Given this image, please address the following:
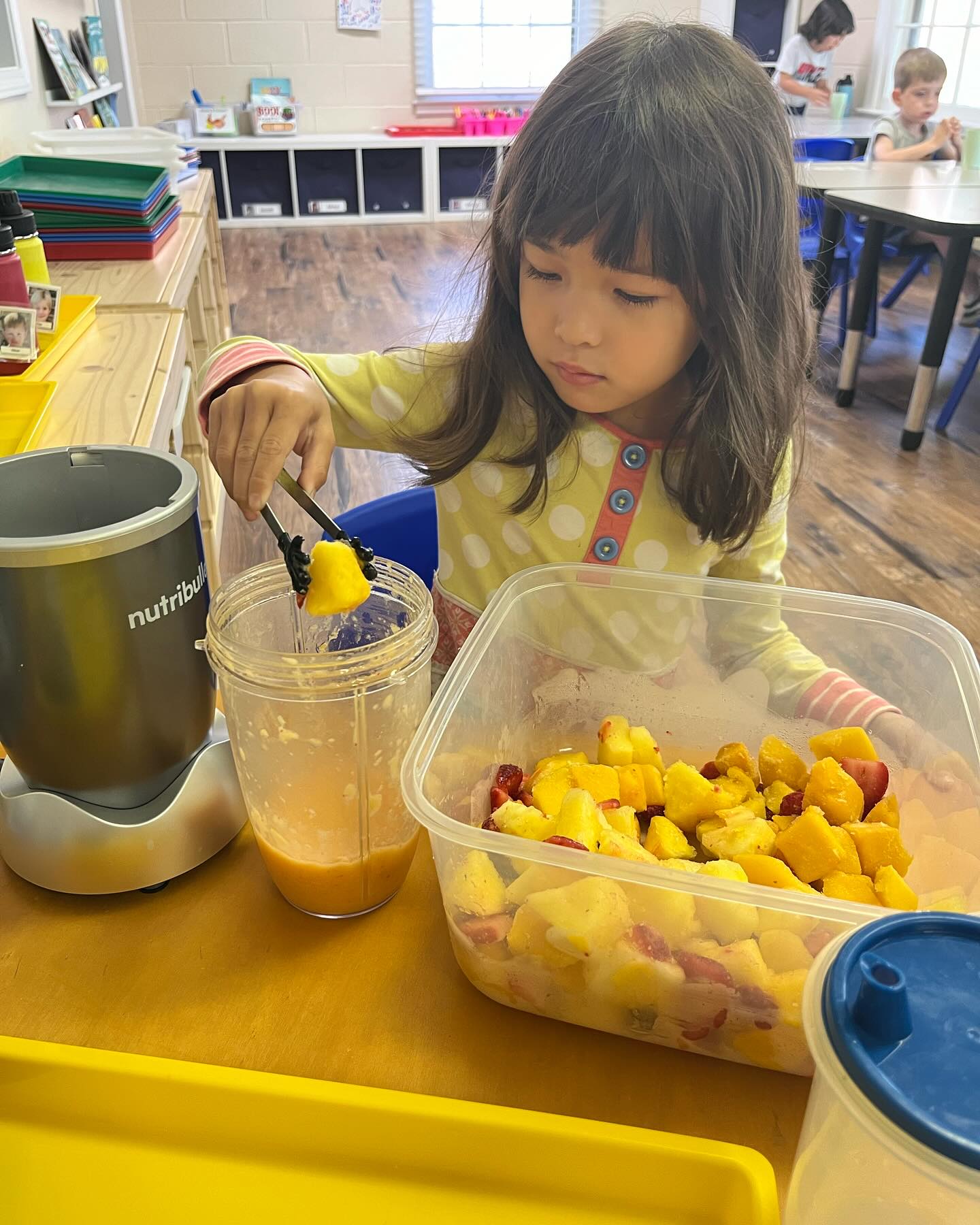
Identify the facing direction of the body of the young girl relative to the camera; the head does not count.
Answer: toward the camera

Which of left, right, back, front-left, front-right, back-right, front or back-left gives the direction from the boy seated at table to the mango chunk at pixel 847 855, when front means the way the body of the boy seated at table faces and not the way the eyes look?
front-right

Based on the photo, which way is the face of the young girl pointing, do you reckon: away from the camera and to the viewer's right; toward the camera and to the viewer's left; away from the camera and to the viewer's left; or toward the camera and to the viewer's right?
toward the camera and to the viewer's left

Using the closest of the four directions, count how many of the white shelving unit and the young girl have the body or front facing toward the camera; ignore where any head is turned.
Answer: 2

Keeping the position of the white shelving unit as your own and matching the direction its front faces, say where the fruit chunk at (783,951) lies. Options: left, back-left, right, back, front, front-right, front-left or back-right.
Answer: front

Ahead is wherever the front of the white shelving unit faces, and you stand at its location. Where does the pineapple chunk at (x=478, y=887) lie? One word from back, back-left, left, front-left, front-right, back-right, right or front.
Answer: front

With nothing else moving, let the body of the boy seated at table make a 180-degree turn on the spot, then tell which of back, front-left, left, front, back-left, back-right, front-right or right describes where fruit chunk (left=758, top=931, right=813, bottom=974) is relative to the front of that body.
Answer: back-left

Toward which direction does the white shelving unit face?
toward the camera

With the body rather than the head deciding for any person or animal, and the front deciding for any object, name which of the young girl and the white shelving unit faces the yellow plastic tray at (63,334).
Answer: the white shelving unit

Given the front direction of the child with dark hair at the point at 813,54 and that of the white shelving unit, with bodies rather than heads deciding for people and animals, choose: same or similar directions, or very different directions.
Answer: same or similar directions

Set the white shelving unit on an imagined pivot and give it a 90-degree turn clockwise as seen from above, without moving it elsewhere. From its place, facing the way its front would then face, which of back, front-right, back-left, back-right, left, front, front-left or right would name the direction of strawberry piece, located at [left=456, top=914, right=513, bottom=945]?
left

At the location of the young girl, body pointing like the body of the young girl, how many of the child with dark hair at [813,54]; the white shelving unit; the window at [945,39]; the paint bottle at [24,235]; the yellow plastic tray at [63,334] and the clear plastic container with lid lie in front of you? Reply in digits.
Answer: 1
